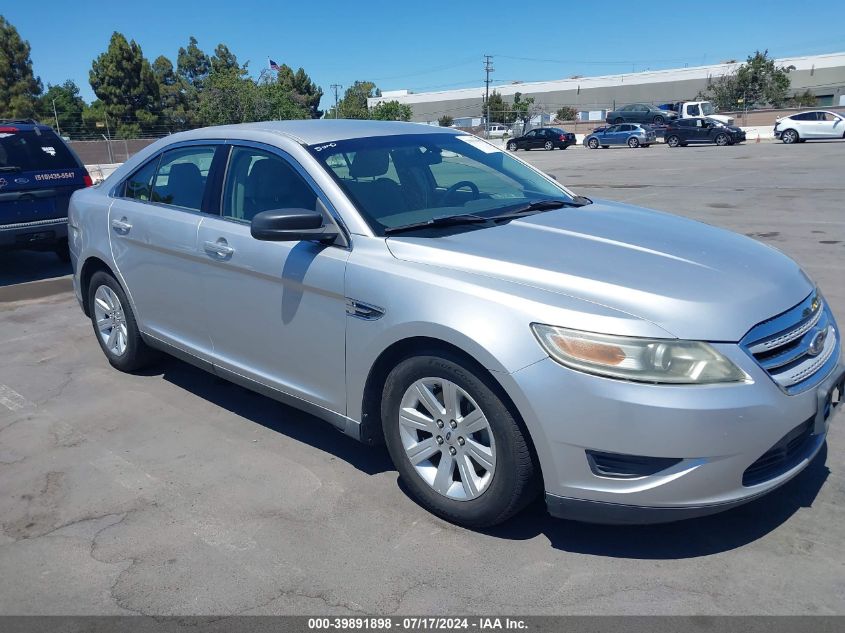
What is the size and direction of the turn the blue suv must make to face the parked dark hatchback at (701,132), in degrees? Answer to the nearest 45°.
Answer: approximately 45° to its right

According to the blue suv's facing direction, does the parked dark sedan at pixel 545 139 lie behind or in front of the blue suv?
in front

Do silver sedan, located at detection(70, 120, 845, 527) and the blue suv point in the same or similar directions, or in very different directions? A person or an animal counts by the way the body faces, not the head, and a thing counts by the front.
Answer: very different directions

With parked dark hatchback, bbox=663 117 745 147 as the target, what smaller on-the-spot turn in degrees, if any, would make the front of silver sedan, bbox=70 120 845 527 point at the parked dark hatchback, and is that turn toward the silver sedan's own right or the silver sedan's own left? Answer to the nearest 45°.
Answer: approximately 135° to the silver sedan's own left

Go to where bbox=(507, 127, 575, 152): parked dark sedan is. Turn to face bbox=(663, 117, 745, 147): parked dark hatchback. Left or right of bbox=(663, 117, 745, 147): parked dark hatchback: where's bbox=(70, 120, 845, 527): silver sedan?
right

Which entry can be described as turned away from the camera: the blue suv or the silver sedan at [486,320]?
the blue suv

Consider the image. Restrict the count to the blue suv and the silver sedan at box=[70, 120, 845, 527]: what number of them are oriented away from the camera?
1

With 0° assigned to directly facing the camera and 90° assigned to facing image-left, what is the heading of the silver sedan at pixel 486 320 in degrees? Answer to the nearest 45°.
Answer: approximately 315°

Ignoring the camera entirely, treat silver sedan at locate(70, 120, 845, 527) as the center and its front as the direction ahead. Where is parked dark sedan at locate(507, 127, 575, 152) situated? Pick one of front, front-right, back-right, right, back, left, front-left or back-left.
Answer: back-left

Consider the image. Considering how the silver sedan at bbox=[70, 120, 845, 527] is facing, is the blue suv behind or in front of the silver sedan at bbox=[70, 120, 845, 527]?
behind

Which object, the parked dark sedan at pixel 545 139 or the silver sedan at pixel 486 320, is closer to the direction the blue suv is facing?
the parked dark sedan

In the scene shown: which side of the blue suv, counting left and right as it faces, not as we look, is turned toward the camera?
back
